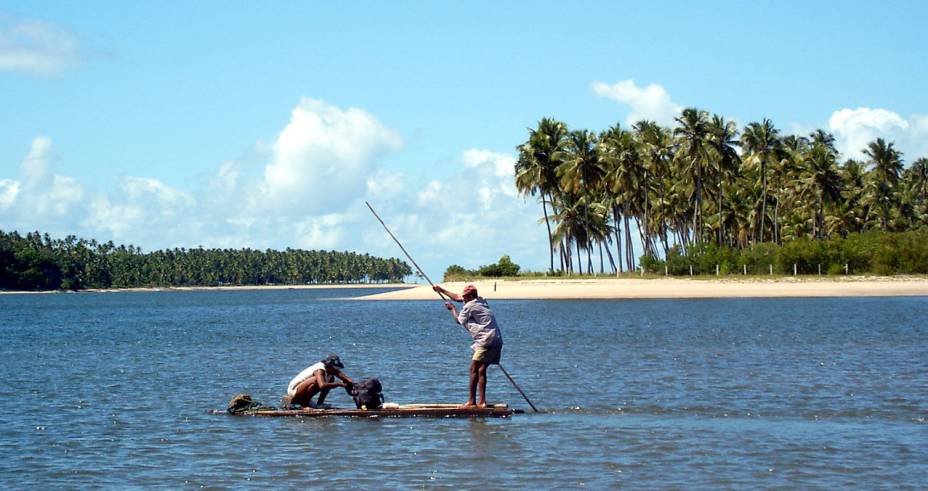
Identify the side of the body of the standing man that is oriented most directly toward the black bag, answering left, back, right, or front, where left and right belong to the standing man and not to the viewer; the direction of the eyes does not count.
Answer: front

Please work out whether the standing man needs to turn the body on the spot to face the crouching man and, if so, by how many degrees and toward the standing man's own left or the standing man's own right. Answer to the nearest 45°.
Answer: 0° — they already face them

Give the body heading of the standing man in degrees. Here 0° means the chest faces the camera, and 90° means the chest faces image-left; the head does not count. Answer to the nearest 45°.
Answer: approximately 90°
